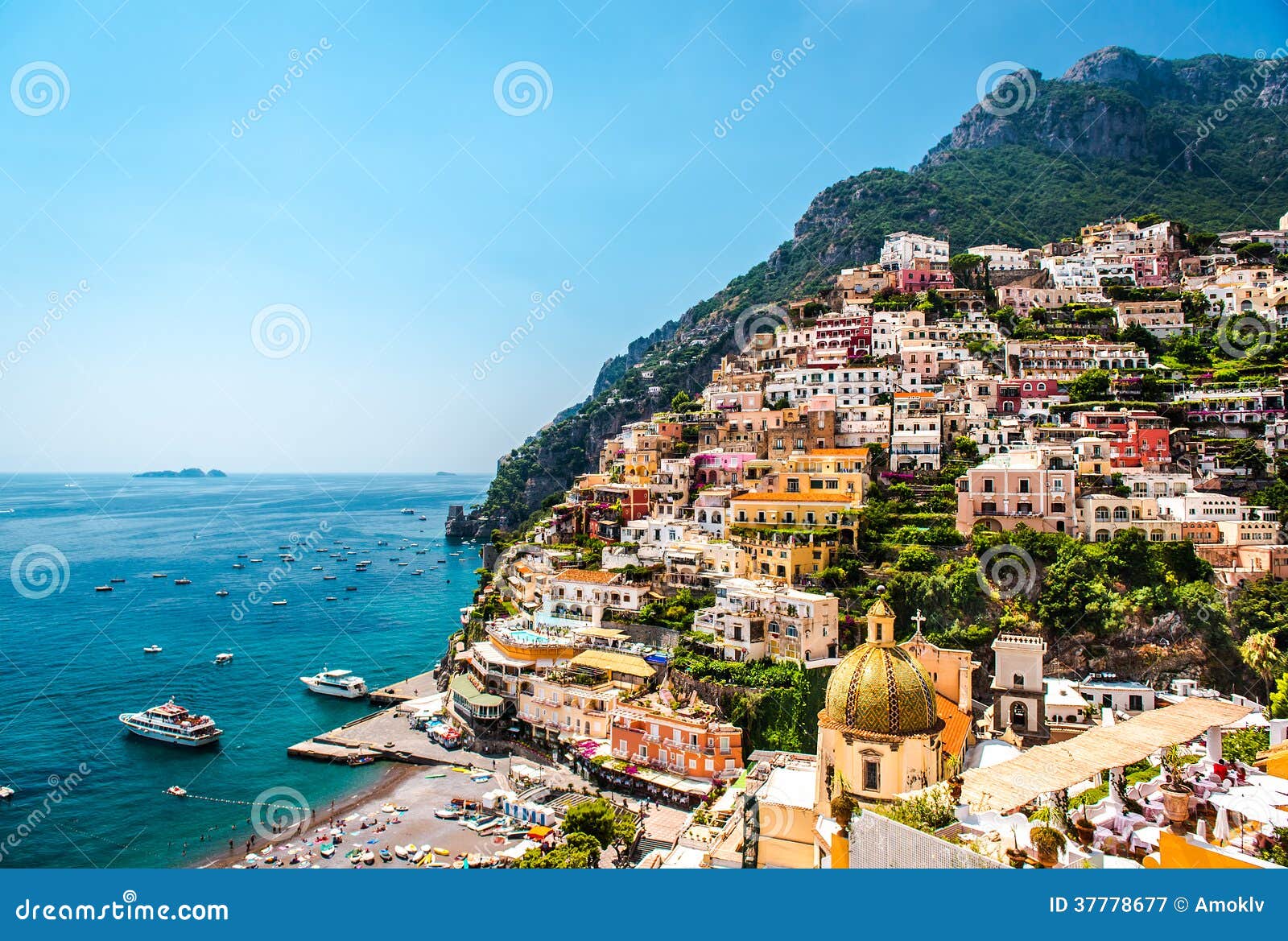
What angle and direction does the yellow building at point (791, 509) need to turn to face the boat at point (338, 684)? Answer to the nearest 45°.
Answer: approximately 90° to its right

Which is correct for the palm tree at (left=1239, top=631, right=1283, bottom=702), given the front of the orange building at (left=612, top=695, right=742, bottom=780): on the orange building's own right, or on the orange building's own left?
on the orange building's own left

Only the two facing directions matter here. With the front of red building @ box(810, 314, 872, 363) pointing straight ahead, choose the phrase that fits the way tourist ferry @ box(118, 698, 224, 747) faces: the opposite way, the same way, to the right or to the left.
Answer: to the right

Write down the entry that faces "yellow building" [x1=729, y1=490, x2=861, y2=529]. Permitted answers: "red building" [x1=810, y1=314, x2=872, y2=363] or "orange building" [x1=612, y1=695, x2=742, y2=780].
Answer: the red building

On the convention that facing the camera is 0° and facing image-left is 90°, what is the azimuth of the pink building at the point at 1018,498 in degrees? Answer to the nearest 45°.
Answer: approximately 0°

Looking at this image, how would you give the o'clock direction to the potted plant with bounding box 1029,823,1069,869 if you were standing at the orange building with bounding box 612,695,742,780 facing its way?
The potted plant is roughly at 10 o'clock from the orange building.

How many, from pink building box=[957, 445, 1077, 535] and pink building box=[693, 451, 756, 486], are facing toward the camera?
2

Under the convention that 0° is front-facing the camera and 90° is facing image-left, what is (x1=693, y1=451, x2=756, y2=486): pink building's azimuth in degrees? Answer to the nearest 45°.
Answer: approximately 0°

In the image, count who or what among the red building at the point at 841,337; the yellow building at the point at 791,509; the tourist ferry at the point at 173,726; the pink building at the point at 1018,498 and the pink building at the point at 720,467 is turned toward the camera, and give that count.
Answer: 4

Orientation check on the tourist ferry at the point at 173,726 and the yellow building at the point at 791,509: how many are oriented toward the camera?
1

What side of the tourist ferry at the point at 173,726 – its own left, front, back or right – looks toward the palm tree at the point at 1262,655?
back
